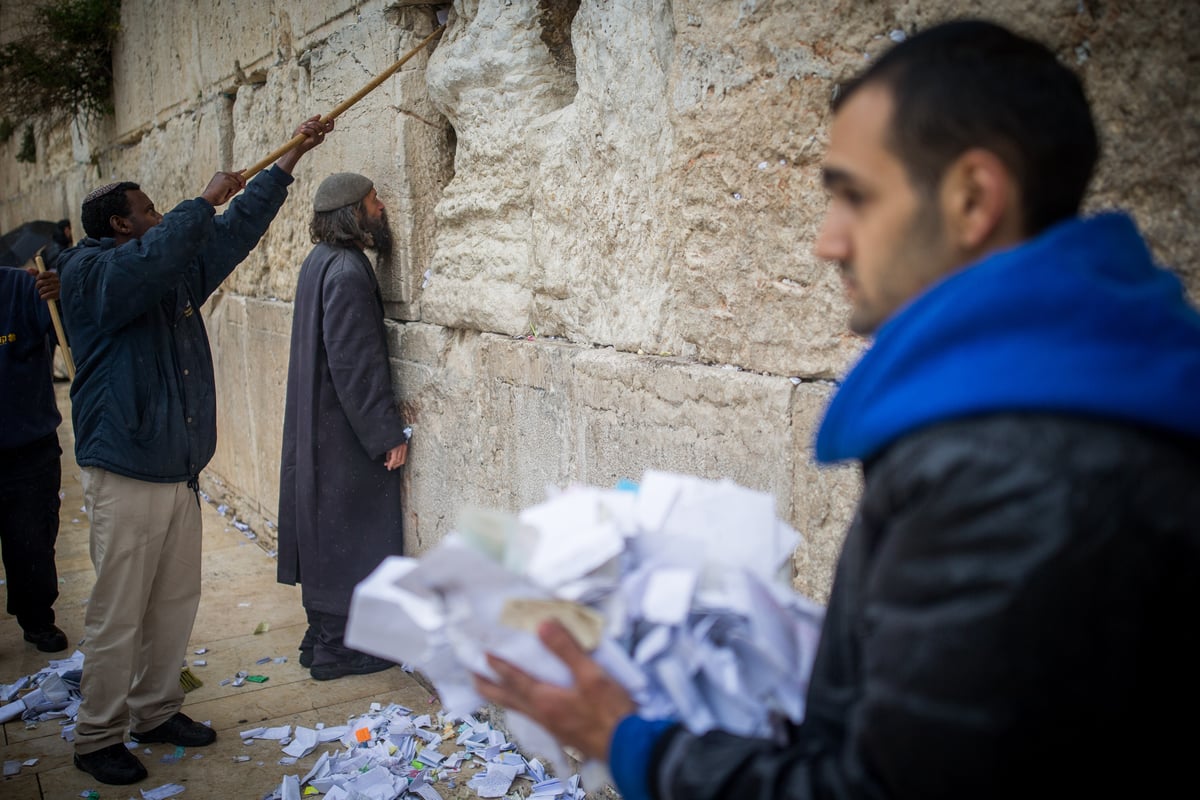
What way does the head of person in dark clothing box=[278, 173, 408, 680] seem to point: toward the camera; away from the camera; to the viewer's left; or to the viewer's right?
to the viewer's right

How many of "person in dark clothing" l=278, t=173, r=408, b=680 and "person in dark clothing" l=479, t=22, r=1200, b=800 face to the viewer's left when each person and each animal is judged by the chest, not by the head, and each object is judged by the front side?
1

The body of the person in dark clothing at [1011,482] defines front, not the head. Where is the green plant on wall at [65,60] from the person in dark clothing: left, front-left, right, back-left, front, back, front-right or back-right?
front-right

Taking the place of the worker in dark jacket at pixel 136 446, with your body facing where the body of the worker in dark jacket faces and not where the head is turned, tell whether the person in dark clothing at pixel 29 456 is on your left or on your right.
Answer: on your left

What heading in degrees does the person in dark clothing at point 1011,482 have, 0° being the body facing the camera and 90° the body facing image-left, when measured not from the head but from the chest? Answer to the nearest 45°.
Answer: approximately 90°

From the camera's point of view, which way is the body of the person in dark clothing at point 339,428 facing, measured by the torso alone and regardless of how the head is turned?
to the viewer's right

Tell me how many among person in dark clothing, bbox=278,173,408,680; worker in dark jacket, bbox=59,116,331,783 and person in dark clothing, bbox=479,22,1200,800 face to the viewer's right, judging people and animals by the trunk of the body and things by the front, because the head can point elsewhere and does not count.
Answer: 2

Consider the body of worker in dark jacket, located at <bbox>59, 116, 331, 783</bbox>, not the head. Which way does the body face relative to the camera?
to the viewer's right

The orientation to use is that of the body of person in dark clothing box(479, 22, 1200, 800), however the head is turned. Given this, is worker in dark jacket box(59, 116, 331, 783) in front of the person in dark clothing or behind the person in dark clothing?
in front

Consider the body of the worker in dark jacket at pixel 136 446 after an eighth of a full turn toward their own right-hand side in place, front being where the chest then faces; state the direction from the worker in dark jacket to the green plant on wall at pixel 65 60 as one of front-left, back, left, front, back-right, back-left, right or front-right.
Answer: back-left

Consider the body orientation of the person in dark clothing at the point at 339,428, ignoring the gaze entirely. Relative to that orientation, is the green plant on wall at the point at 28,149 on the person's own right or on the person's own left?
on the person's own left
